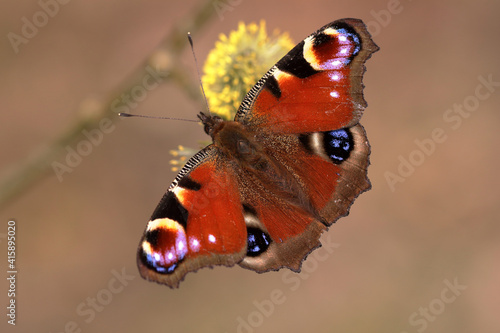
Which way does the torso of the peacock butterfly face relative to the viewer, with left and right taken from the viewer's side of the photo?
facing away from the viewer and to the left of the viewer
